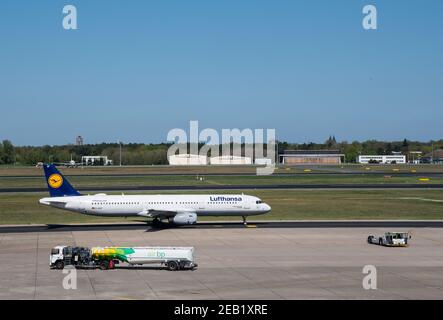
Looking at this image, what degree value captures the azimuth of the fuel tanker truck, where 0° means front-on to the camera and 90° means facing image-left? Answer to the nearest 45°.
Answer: approximately 90°
